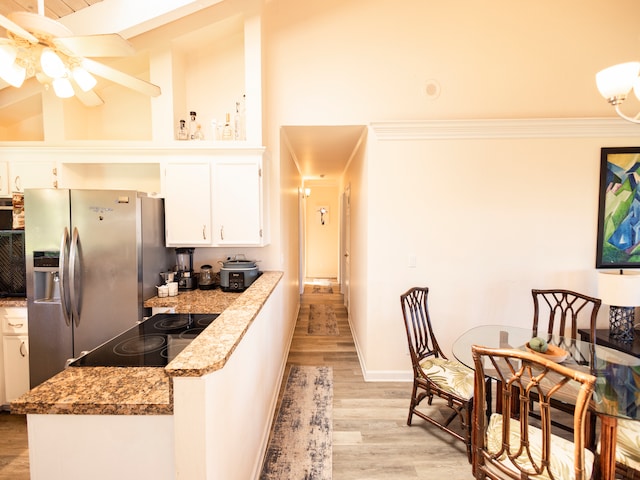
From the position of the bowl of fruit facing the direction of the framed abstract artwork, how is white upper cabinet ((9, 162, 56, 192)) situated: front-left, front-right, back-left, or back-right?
back-left

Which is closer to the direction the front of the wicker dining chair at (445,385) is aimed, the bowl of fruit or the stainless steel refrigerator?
the bowl of fruit

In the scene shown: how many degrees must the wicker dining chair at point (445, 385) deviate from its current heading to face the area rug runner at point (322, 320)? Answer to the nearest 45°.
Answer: approximately 180°

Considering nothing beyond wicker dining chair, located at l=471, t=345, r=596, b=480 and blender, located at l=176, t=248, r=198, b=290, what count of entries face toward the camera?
1

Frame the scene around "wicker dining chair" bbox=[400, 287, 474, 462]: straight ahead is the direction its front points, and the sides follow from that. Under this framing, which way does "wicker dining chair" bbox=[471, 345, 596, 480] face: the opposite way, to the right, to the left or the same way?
to the left

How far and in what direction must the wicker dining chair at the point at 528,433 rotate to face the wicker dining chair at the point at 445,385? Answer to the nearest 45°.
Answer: approximately 90° to its left

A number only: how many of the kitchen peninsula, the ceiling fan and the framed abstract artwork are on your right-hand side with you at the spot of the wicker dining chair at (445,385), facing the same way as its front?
2

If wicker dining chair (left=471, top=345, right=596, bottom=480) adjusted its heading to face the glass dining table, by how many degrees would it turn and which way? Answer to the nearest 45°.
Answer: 0° — it already faces it

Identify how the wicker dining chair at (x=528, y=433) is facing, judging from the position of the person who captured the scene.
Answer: facing away from the viewer and to the right of the viewer

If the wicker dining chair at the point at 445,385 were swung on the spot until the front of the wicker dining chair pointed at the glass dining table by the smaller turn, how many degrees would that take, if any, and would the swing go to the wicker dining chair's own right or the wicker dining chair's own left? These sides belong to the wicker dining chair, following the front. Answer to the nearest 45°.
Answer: approximately 45° to the wicker dining chair's own left

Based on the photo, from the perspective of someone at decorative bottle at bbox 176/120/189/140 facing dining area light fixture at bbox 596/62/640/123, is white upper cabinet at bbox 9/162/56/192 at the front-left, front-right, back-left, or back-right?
back-right
